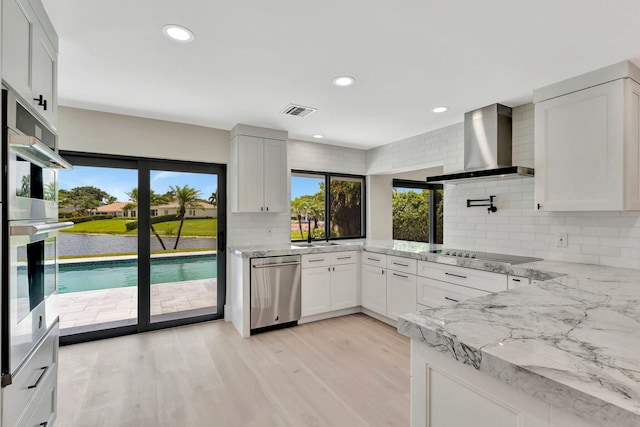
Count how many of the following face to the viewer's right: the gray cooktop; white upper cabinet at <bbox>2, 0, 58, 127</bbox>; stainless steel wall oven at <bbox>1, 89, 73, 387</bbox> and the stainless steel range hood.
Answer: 2

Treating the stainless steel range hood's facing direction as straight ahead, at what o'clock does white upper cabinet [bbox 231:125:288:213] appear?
The white upper cabinet is roughly at 1 o'clock from the stainless steel range hood.

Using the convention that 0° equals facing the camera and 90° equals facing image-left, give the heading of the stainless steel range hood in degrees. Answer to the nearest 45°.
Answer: approximately 45°

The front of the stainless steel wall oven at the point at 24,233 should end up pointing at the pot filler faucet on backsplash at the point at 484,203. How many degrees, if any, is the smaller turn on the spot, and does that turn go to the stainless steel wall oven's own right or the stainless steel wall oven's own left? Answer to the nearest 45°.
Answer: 0° — it already faces it

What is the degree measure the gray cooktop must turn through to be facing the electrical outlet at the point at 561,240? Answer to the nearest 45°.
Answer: approximately 135° to its left

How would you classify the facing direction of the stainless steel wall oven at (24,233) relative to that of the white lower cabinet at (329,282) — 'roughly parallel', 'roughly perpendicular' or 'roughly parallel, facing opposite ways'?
roughly perpendicular

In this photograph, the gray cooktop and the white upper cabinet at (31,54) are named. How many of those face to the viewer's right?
1

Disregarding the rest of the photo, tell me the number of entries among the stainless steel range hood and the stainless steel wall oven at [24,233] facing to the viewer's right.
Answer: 1

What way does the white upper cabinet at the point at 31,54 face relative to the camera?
to the viewer's right

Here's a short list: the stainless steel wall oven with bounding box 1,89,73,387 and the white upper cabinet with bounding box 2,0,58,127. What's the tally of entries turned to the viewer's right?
2

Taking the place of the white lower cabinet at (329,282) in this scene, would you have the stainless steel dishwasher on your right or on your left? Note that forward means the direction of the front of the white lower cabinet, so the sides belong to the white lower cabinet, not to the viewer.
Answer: on your right

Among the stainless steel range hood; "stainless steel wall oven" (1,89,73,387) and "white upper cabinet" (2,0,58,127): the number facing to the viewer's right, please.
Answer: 2

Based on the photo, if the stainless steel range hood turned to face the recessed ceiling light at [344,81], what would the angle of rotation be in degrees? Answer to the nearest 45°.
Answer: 0° — it already faces it

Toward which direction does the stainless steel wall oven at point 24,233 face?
to the viewer's right

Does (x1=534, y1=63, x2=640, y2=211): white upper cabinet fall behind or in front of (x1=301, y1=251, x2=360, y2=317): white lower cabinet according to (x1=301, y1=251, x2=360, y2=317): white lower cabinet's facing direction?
in front

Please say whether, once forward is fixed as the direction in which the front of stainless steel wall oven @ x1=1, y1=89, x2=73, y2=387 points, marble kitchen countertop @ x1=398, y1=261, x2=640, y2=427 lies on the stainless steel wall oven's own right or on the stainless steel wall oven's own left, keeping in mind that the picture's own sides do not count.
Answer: on the stainless steel wall oven's own right

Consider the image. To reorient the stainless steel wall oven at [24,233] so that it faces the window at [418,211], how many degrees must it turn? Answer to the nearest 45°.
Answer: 0° — it already faces it
